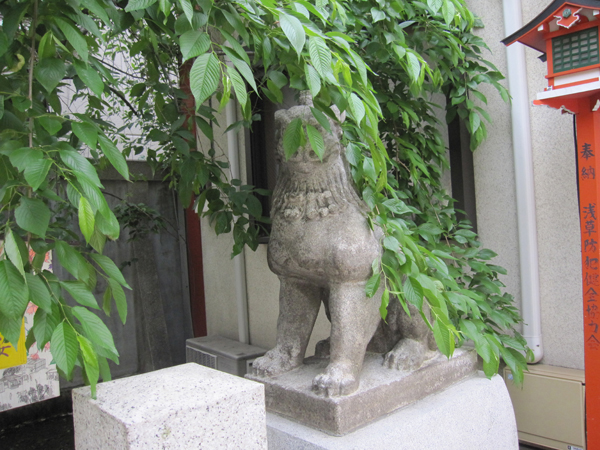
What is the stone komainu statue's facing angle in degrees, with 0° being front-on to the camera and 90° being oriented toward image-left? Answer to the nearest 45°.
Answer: approximately 45°

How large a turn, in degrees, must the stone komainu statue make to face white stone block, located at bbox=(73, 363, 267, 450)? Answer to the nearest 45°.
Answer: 0° — it already faces it
